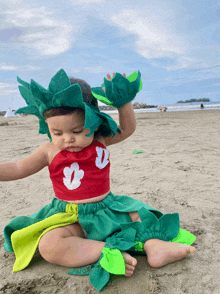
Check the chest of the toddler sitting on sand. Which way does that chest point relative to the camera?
toward the camera
